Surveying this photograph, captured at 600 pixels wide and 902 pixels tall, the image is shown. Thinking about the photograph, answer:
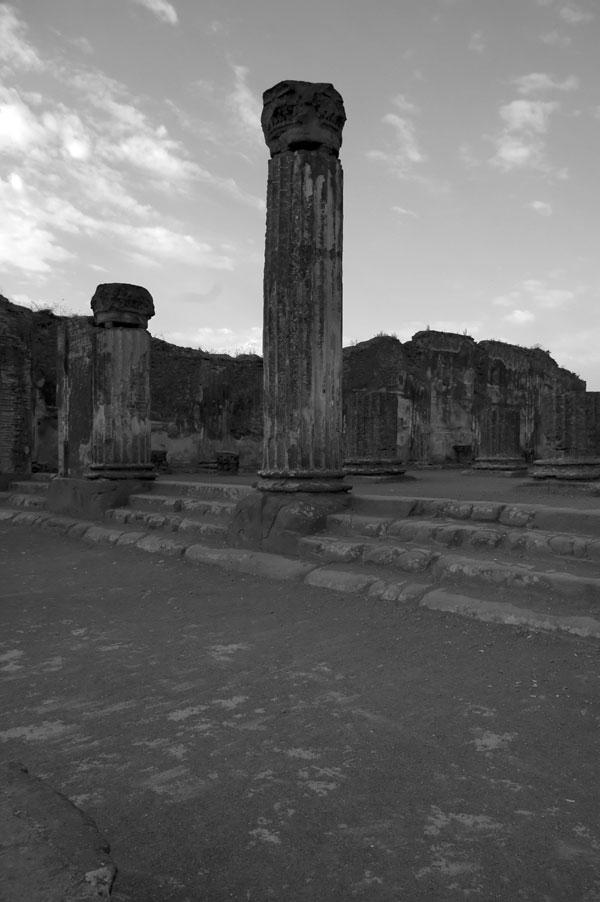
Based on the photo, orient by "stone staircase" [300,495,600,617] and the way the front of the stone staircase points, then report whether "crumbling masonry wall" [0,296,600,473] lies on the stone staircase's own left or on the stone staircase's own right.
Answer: on the stone staircase's own right

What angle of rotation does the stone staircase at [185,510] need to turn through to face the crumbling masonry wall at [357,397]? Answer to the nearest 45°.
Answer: approximately 180°

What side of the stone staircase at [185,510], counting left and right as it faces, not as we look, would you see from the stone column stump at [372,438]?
back

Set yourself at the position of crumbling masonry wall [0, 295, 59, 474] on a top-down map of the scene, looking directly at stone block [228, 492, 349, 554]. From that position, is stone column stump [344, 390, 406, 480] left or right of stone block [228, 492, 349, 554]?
left

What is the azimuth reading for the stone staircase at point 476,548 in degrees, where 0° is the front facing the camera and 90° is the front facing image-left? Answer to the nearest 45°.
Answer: approximately 45°

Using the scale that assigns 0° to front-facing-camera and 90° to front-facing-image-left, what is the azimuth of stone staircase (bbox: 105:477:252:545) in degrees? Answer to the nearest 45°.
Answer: approximately 45°

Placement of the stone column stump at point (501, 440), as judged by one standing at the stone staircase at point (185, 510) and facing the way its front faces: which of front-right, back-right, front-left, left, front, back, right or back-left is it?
back

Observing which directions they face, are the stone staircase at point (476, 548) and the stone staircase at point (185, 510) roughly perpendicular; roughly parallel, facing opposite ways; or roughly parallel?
roughly parallel

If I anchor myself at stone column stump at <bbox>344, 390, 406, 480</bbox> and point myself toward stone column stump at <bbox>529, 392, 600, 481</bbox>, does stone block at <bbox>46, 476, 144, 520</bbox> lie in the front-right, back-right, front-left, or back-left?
back-right

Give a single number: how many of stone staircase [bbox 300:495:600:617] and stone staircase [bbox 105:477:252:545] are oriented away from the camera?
0

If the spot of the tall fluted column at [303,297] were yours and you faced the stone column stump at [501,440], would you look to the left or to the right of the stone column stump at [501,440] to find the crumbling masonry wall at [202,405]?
left
